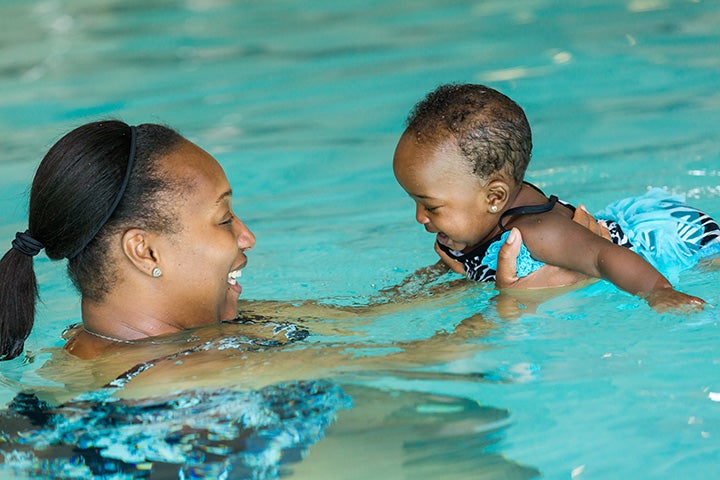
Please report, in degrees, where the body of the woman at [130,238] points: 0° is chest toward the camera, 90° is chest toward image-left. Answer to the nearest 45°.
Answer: approximately 270°

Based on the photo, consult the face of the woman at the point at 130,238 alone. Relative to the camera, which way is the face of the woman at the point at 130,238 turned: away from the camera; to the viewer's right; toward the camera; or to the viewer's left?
to the viewer's right
